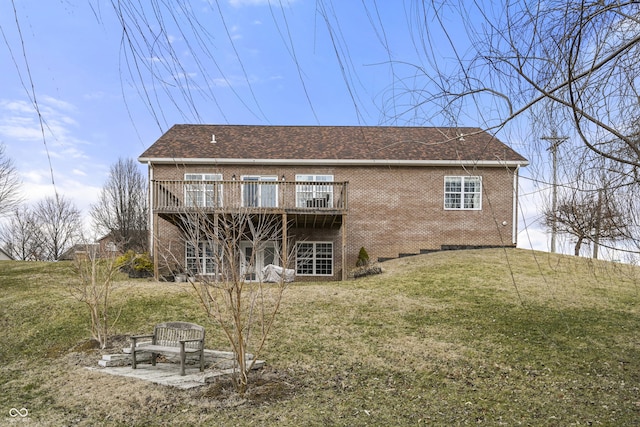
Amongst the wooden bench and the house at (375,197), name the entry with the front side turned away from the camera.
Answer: the house

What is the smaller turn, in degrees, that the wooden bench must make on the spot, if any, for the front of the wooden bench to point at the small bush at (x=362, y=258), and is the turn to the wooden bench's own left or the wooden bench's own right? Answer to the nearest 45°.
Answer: approximately 180°

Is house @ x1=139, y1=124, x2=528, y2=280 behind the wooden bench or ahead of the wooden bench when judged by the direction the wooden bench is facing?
behind

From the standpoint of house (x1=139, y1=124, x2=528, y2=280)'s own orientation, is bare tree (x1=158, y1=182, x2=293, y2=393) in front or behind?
behind

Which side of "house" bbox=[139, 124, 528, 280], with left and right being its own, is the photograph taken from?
back

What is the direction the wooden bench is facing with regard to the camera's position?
facing the viewer and to the left of the viewer

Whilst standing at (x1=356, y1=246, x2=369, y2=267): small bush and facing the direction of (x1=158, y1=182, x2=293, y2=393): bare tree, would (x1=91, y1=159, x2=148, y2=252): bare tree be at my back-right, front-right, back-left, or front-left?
back-right

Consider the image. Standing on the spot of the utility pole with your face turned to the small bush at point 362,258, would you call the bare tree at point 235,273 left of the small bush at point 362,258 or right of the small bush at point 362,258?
left

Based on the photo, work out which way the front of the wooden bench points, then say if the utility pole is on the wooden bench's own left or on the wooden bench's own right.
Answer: on the wooden bench's own left
